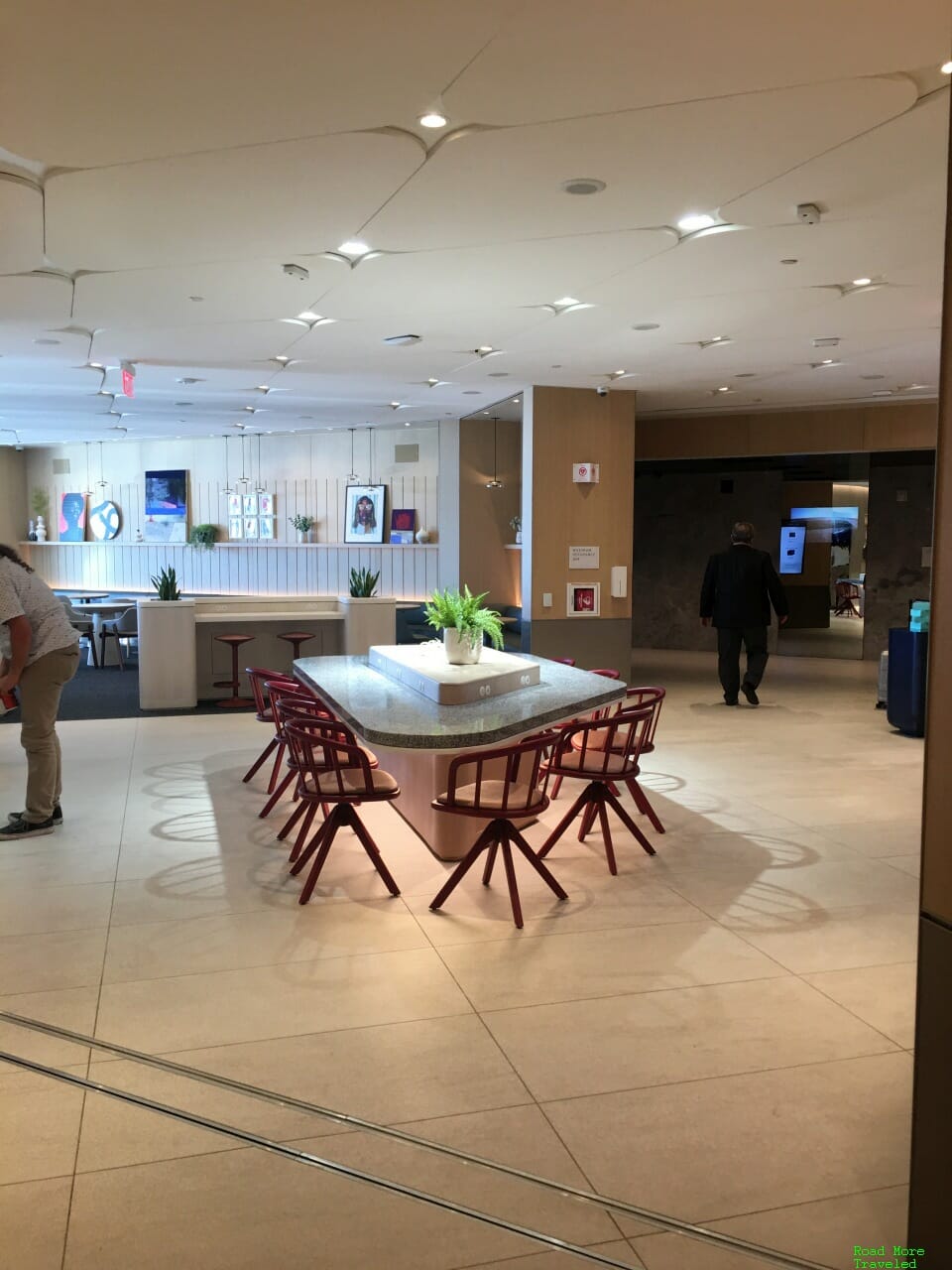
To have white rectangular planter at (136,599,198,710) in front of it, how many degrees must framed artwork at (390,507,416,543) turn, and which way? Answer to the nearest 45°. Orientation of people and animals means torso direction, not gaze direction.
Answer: approximately 45° to its right

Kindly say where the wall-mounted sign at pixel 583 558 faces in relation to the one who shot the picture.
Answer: facing the viewer

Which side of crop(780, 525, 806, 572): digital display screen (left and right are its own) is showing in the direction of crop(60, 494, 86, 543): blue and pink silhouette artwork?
right

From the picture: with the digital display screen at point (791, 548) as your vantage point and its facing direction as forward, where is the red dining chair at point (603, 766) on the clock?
The red dining chair is roughly at 12 o'clock from the digital display screen.

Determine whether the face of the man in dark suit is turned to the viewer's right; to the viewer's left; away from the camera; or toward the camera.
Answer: away from the camera

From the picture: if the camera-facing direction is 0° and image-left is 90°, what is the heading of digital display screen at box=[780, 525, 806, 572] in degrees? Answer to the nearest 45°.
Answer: approximately 0°

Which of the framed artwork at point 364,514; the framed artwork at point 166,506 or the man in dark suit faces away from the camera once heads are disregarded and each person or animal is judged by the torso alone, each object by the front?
the man in dark suit

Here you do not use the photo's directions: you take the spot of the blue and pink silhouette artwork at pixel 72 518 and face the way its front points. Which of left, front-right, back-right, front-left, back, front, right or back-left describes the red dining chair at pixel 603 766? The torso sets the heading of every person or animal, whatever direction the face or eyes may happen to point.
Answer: front

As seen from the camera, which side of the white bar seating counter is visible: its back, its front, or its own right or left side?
front

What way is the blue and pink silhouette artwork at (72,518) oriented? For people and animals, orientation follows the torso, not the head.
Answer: toward the camera

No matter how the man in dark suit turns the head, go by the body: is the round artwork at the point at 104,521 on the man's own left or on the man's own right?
on the man's own left

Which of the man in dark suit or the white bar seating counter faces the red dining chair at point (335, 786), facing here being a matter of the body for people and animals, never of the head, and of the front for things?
the white bar seating counter

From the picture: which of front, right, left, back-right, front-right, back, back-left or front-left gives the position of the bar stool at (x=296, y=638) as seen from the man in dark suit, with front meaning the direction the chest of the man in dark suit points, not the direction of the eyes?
left

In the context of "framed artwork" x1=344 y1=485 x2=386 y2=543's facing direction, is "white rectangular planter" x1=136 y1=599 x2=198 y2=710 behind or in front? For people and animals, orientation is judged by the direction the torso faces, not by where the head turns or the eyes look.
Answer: in front

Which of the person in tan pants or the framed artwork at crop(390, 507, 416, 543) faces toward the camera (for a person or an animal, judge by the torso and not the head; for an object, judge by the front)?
the framed artwork

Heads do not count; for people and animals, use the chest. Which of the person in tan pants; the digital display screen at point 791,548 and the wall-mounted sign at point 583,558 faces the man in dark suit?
the digital display screen

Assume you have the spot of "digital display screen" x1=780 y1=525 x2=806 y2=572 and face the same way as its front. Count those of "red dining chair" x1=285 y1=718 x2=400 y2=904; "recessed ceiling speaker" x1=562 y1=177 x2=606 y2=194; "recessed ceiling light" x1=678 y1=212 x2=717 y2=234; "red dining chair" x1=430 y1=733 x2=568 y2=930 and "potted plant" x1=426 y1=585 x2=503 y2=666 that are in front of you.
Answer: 5

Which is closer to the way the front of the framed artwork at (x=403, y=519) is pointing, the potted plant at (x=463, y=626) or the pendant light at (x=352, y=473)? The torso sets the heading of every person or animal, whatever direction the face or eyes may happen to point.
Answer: the potted plant

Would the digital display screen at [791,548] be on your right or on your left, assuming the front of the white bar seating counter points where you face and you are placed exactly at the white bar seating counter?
on your left

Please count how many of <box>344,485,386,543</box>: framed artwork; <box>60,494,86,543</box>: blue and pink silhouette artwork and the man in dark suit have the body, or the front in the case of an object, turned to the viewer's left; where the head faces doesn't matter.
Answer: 0
